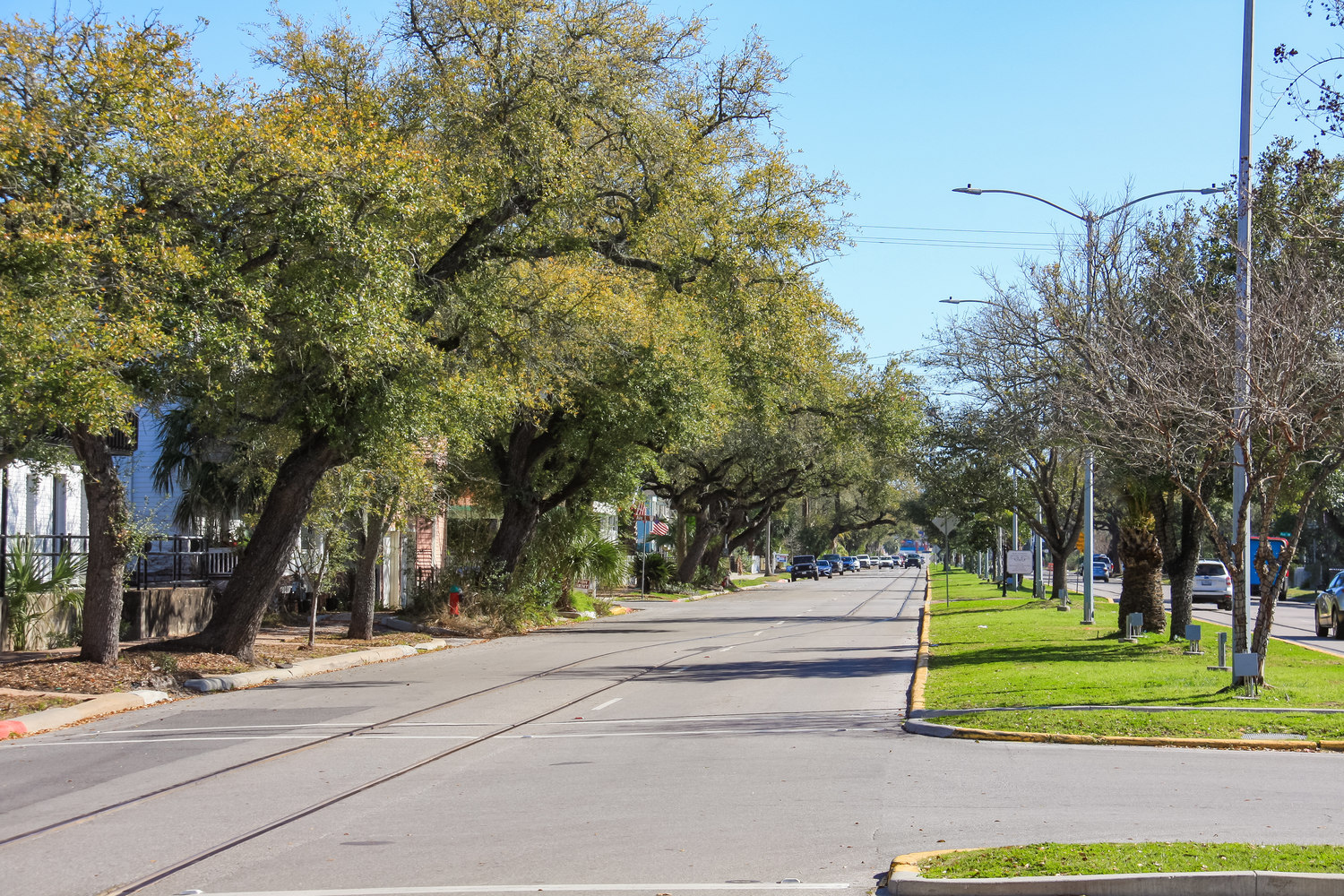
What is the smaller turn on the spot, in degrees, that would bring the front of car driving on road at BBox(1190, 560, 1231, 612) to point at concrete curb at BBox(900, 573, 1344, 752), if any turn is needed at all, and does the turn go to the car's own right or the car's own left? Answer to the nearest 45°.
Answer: approximately 180°

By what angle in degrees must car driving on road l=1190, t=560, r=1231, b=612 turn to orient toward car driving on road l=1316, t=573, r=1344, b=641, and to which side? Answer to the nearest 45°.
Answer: approximately 180°

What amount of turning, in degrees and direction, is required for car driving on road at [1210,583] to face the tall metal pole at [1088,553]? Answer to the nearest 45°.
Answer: approximately 180°

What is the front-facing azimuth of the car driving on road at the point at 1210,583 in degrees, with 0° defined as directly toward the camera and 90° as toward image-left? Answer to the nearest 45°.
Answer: approximately 180°

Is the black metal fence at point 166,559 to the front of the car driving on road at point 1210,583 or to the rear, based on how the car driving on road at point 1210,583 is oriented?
to the rear

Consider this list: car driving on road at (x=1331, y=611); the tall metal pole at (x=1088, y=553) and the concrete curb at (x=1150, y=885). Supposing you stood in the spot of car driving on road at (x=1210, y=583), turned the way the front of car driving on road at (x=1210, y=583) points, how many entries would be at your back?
3

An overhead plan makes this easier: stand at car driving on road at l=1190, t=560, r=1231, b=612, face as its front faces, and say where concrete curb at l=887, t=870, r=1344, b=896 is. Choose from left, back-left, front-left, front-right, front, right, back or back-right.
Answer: back

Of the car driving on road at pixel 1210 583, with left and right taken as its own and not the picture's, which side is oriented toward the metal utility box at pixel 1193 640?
back

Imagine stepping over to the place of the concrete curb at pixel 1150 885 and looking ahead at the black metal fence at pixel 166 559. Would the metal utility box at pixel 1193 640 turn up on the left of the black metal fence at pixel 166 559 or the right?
right
